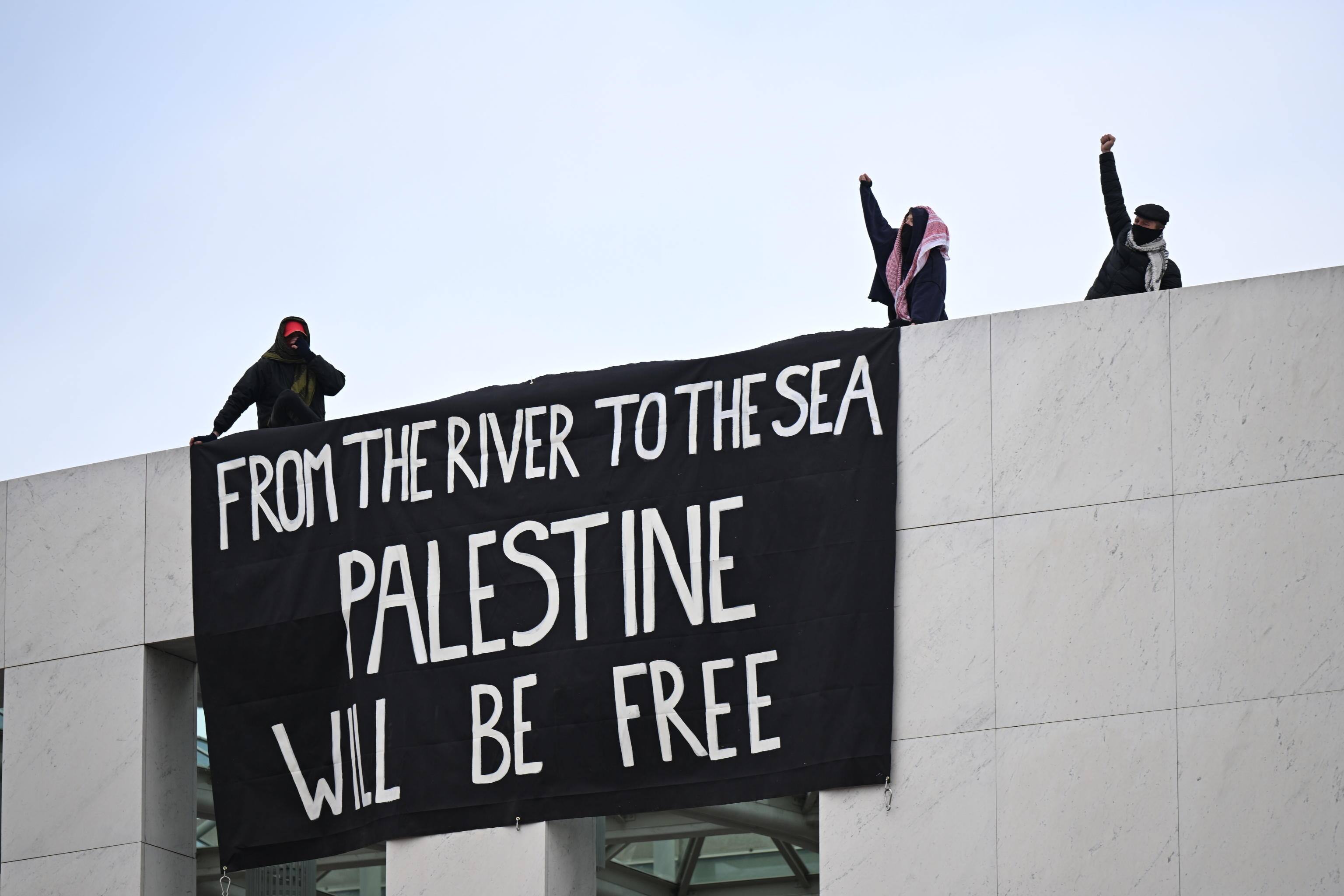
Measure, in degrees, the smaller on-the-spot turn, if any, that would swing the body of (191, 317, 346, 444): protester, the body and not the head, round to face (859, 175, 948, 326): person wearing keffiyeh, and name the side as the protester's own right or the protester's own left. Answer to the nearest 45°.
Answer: approximately 45° to the protester's own left

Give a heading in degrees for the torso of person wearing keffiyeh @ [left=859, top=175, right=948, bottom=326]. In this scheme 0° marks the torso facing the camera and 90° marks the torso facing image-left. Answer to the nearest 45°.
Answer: approximately 45°

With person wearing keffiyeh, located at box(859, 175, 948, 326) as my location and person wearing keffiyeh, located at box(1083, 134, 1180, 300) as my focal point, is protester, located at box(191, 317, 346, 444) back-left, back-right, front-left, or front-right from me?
back-right

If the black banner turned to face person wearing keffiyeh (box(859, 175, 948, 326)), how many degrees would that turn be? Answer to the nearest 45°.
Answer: approximately 90° to its left

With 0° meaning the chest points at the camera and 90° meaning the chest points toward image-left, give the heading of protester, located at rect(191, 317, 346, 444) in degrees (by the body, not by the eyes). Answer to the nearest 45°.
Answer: approximately 0°
